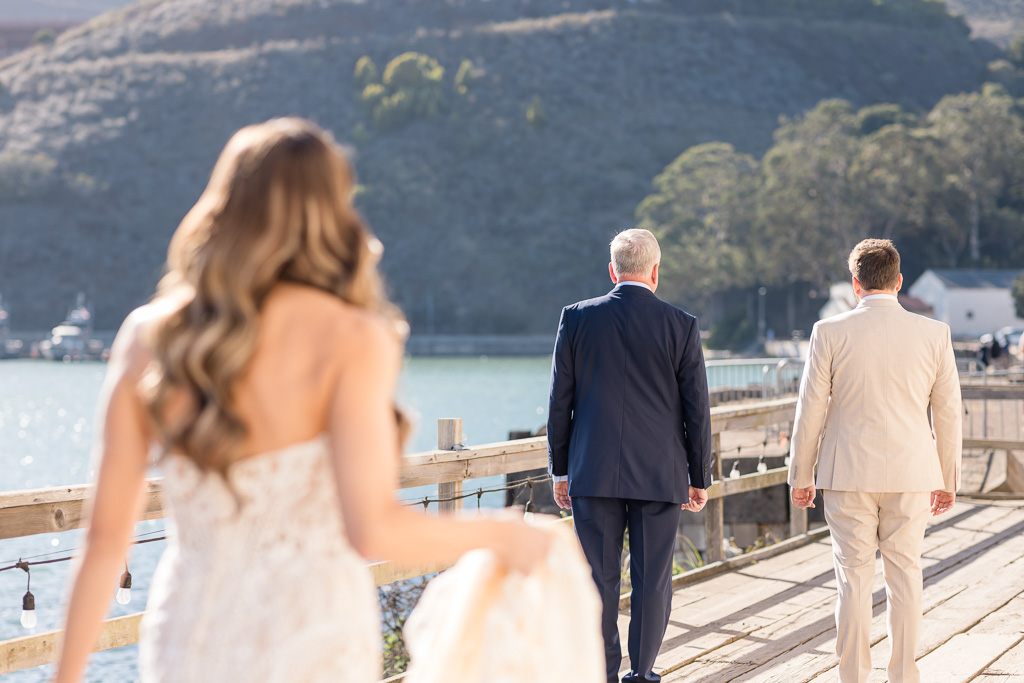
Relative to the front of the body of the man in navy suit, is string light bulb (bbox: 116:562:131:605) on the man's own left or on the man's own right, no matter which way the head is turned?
on the man's own left

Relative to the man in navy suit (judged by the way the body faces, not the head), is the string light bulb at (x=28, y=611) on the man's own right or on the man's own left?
on the man's own left

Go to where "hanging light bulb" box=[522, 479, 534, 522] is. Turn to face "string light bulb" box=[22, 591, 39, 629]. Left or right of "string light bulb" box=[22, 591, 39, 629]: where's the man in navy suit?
left

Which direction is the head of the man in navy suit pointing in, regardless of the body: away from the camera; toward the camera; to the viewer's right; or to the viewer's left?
away from the camera

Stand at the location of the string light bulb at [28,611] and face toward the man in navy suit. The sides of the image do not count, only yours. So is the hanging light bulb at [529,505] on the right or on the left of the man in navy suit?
left

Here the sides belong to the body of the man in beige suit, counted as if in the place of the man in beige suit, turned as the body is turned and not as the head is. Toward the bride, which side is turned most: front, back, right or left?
back

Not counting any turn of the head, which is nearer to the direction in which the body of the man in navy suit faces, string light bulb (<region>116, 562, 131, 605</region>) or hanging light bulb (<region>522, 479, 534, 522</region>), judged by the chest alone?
the hanging light bulb

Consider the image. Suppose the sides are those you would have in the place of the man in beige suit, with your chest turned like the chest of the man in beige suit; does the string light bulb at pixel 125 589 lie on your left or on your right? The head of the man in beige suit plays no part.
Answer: on your left

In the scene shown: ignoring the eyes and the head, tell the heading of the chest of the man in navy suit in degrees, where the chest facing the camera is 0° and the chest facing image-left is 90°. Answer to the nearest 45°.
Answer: approximately 180°

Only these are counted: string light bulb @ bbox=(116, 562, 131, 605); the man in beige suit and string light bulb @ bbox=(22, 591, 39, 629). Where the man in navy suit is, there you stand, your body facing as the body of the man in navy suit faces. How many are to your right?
1

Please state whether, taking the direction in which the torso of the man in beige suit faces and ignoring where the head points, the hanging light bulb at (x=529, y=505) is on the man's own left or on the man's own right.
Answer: on the man's own left

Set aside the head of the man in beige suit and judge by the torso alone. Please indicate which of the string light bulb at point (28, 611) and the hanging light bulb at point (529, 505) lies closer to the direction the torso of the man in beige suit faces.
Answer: the hanging light bulb

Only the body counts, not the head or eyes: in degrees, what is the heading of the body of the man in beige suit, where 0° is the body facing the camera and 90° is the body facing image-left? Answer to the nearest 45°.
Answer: approximately 180°

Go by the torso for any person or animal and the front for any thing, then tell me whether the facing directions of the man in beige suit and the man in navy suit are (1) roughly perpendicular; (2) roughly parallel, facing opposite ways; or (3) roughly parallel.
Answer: roughly parallel
